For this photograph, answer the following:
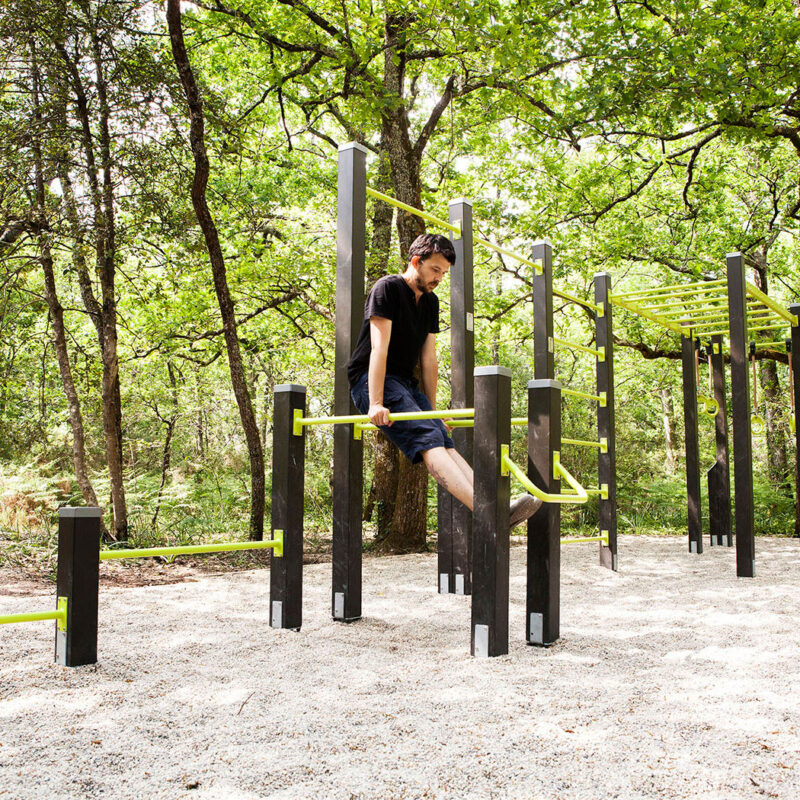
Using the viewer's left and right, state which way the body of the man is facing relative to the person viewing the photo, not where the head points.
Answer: facing the viewer and to the right of the viewer

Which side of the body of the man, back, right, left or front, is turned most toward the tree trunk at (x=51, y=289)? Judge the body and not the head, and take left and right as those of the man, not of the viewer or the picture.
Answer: back

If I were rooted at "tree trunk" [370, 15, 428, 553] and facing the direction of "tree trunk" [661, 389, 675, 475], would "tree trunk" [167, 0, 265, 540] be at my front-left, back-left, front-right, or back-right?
back-left

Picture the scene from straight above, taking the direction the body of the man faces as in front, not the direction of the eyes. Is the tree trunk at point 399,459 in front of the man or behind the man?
behind

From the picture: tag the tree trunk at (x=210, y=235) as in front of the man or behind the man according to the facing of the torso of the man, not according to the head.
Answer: behind

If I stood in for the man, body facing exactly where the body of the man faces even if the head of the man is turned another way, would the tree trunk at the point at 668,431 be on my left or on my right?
on my left
